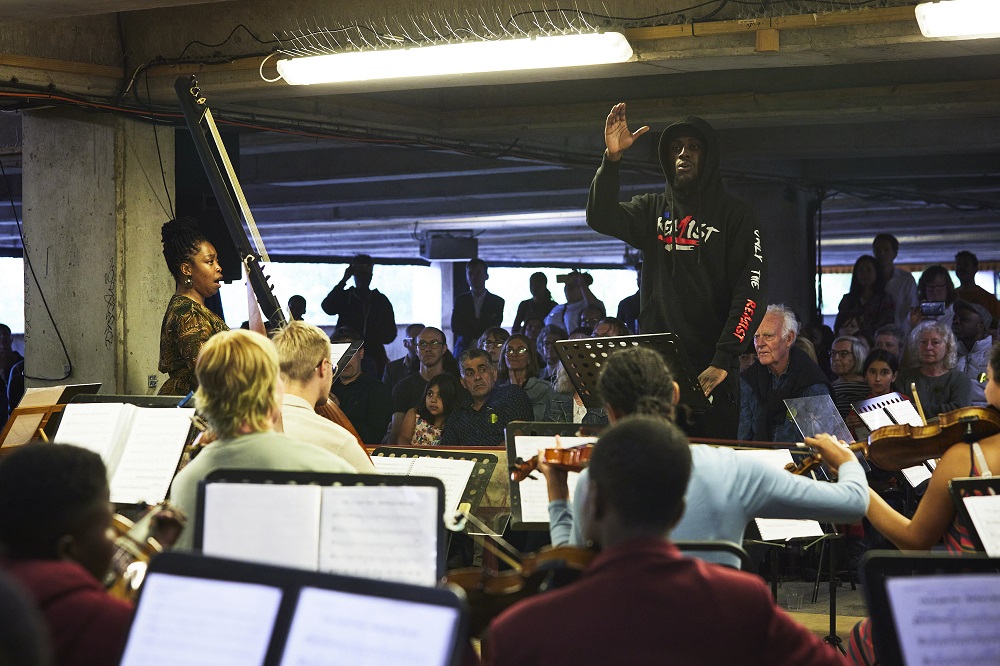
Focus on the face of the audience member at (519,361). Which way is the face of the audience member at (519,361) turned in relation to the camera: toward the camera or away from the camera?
toward the camera

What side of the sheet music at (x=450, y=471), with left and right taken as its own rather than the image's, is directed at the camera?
front

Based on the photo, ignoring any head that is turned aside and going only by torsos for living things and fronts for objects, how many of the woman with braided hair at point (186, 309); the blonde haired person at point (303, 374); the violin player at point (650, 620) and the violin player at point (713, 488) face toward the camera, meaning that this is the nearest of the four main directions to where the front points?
0

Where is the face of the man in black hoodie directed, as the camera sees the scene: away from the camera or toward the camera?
toward the camera

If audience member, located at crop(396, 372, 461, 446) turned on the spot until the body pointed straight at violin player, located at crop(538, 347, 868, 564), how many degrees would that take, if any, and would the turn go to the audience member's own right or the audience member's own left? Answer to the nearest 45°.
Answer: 0° — they already face them

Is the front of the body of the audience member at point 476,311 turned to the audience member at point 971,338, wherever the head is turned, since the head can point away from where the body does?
no

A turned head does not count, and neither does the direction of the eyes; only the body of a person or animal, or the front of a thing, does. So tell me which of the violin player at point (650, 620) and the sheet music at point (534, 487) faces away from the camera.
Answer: the violin player

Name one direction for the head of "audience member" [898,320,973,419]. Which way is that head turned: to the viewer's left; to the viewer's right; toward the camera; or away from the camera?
toward the camera

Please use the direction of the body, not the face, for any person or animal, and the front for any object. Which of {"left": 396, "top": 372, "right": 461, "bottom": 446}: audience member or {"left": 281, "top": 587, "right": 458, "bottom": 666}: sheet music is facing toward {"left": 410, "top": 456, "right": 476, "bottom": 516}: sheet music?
the audience member

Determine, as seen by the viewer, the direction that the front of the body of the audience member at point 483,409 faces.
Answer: toward the camera

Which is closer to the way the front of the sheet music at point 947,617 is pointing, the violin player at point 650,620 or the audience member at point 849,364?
the violin player

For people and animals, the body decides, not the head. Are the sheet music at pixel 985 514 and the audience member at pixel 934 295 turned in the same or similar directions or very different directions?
same or similar directions

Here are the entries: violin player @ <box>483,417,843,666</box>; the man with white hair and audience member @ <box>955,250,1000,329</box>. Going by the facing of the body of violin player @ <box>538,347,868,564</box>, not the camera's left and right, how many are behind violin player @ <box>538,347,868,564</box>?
1

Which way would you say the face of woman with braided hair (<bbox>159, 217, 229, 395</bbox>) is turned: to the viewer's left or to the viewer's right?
to the viewer's right

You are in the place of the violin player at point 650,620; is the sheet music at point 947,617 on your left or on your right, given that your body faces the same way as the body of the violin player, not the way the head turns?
on your right

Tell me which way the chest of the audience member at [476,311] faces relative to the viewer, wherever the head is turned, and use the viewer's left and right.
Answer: facing the viewer

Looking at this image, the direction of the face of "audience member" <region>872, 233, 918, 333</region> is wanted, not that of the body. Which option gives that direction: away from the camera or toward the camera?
toward the camera

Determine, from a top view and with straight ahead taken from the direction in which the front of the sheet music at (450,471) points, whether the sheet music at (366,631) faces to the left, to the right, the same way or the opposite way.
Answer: the same way

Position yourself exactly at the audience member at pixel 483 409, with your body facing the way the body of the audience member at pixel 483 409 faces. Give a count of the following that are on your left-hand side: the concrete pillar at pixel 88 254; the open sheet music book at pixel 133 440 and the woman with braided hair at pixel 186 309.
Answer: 0

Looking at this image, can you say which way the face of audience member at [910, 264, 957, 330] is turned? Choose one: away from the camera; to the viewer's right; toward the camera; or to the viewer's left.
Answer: toward the camera

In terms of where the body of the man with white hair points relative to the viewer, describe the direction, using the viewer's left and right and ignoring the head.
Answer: facing the viewer and to the left of the viewer

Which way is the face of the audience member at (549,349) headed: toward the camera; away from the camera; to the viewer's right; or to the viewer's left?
toward the camera

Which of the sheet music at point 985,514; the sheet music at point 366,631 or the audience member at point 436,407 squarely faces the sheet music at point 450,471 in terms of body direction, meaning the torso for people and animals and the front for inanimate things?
the audience member

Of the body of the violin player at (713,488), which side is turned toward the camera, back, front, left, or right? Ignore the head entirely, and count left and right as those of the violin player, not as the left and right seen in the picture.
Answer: back

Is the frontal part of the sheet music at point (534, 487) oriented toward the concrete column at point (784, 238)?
no
